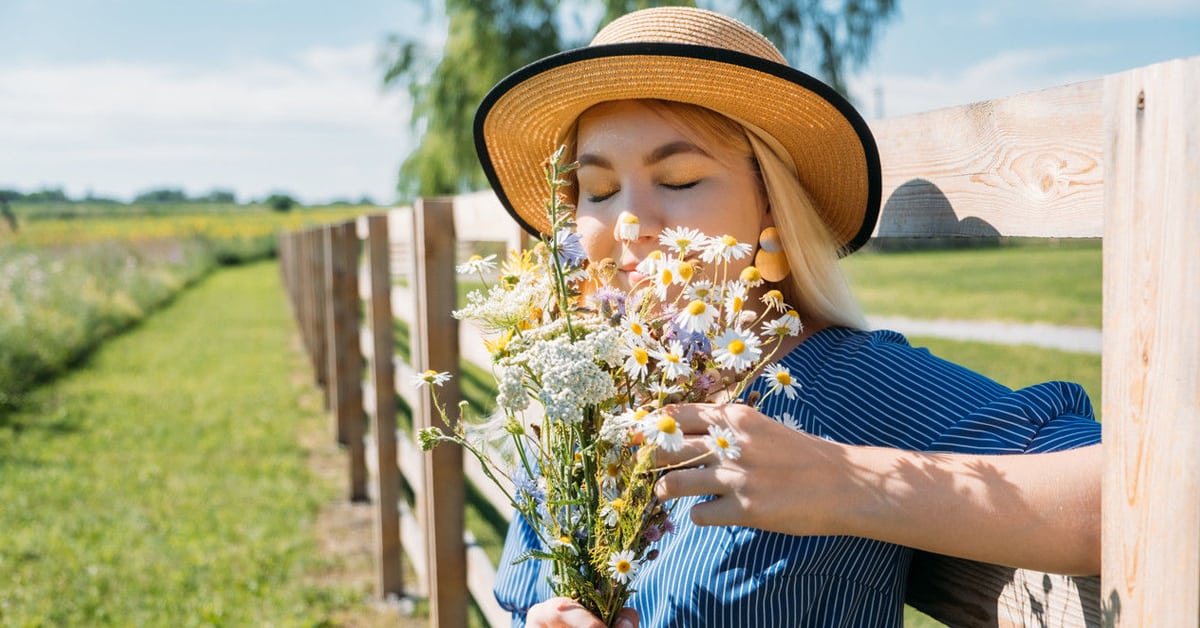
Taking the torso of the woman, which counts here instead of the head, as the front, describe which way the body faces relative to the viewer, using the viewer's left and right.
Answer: facing the viewer and to the left of the viewer
